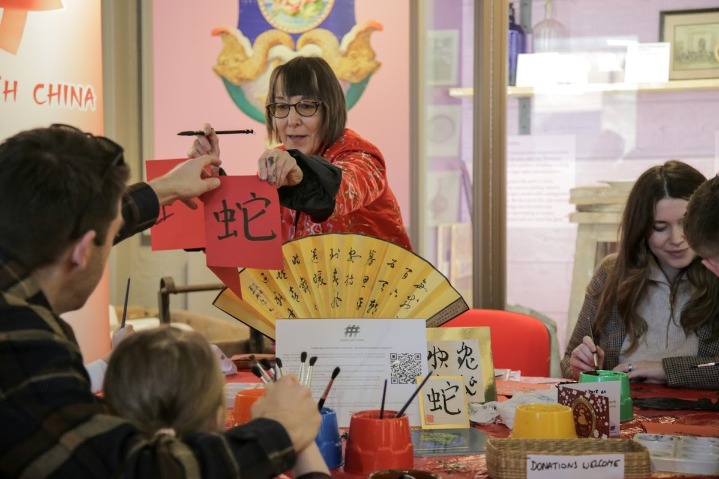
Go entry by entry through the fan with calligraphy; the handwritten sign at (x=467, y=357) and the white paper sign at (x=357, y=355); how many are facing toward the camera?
3

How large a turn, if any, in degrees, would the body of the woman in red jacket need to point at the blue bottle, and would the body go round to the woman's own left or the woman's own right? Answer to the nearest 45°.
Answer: approximately 180°

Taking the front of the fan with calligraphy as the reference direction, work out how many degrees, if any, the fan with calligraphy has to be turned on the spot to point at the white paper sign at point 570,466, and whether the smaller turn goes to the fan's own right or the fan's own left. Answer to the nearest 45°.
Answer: approximately 45° to the fan's own left

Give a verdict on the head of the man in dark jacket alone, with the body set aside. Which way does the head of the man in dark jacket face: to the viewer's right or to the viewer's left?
to the viewer's right

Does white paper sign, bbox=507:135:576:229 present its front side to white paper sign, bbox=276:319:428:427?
yes

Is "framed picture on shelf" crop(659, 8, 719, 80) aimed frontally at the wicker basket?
yes

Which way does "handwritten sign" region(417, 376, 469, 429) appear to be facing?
toward the camera

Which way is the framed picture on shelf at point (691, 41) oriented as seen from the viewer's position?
toward the camera

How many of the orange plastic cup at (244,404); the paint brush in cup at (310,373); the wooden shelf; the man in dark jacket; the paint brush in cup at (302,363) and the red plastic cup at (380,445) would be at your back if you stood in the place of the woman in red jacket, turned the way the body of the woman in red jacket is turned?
1

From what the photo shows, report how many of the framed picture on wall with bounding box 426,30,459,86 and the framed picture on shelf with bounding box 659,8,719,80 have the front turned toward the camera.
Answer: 2

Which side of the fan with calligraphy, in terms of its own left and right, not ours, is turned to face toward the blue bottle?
back

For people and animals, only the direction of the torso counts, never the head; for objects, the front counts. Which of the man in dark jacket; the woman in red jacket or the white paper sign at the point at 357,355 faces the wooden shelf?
the man in dark jacket

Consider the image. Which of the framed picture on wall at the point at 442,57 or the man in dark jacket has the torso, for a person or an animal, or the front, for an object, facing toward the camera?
the framed picture on wall

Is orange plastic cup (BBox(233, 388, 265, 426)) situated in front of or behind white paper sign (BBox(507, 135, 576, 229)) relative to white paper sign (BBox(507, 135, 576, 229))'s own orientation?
in front

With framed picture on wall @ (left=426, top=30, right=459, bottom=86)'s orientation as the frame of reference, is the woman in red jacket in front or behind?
in front

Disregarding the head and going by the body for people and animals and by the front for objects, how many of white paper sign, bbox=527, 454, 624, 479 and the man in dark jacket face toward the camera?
1

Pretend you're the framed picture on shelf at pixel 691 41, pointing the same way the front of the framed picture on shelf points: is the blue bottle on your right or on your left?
on your right

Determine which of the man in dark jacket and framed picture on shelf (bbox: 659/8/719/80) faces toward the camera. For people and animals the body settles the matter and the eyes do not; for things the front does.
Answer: the framed picture on shelf

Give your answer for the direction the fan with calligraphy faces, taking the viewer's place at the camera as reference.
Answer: facing the viewer
